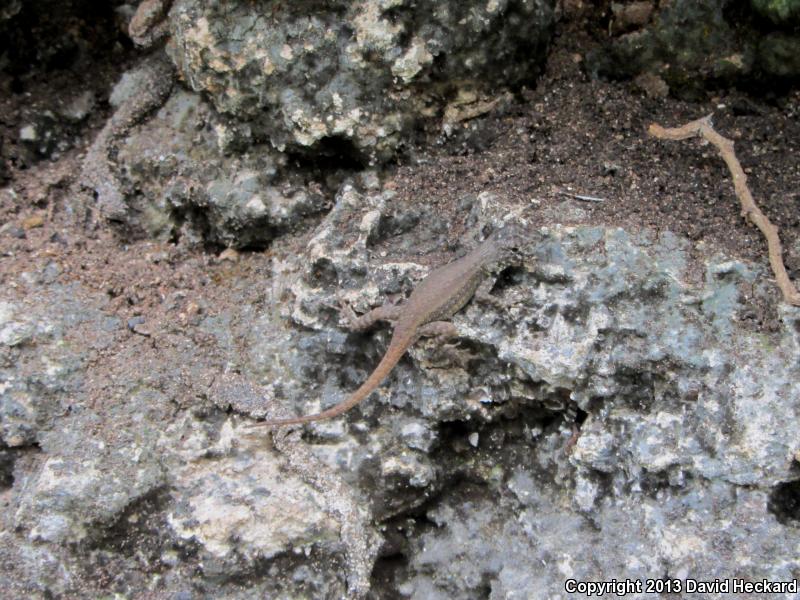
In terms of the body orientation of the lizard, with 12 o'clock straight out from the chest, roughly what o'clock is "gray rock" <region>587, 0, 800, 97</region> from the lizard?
The gray rock is roughly at 1 o'clock from the lizard.

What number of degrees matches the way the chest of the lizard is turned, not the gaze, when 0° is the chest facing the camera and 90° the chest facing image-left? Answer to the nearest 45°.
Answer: approximately 225°

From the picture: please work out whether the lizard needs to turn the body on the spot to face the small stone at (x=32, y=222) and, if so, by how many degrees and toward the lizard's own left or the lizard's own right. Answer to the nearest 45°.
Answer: approximately 90° to the lizard's own left

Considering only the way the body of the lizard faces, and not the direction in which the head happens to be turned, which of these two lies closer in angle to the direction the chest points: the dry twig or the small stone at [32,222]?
the dry twig

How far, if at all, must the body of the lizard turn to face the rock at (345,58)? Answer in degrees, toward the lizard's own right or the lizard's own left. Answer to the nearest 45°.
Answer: approximately 45° to the lizard's own left

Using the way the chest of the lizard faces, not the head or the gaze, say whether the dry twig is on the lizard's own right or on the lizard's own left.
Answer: on the lizard's own right
